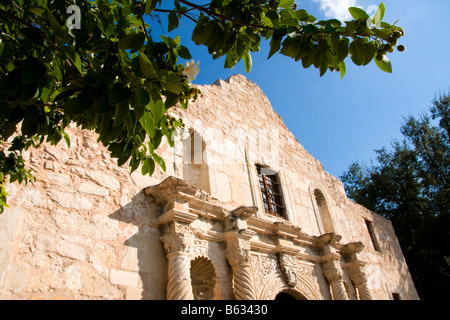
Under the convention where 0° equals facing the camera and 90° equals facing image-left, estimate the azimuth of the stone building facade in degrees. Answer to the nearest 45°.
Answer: approximately 315°

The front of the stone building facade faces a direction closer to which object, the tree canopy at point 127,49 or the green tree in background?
the tree canopy

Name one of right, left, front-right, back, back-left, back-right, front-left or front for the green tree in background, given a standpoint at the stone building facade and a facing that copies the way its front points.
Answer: left

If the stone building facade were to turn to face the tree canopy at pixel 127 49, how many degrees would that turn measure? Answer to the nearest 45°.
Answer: approximately 45° to its right
